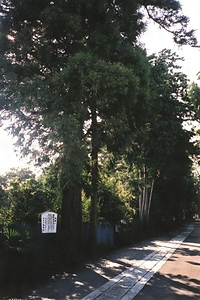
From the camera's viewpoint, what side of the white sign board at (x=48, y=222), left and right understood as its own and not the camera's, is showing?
front
